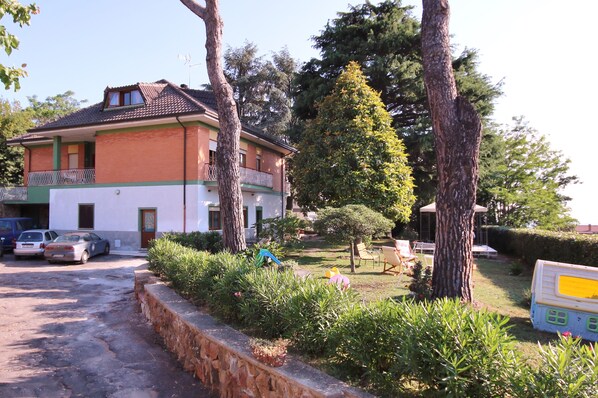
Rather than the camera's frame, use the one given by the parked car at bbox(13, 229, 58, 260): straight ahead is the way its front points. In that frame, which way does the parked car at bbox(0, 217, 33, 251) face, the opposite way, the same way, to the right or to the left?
the same way

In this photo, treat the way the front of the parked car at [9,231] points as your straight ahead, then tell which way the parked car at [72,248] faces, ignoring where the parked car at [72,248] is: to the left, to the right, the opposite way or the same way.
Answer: the same way

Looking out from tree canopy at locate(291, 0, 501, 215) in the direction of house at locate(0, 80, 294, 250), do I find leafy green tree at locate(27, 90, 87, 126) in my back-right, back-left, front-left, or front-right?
front-right

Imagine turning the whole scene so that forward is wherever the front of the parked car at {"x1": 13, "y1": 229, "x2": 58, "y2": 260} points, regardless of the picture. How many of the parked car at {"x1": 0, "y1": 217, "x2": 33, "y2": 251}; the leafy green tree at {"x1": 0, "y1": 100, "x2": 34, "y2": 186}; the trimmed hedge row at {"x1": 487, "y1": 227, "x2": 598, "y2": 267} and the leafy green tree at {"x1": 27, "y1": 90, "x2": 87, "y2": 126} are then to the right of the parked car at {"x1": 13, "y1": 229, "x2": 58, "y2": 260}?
1
